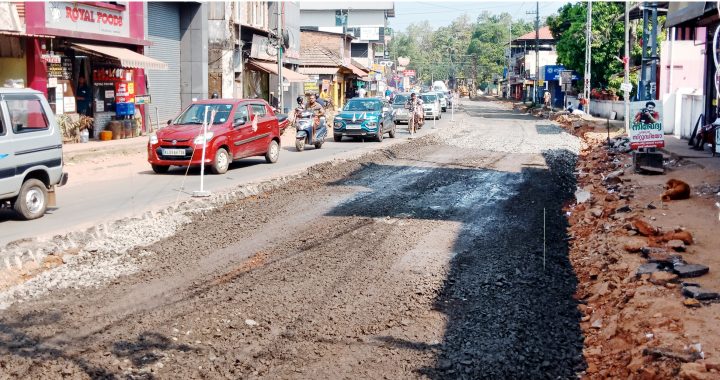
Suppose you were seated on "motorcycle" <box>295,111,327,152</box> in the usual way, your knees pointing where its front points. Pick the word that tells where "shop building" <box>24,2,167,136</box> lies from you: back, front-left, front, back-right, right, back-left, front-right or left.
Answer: front-right

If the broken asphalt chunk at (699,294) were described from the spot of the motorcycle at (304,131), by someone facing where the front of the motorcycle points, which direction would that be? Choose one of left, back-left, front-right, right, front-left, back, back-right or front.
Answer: front-left

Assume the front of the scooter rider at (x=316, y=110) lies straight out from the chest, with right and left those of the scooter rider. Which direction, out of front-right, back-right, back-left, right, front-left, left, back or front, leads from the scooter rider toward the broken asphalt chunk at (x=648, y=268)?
front-left

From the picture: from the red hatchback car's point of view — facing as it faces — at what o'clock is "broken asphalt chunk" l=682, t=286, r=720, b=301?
The broken asphalt chunk is roughly at 10 o'clock from the red hatchback car.

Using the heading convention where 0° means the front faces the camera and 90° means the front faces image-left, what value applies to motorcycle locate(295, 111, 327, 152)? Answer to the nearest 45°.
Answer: approximately 45°

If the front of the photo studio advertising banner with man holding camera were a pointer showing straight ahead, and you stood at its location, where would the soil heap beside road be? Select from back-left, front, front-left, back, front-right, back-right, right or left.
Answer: front

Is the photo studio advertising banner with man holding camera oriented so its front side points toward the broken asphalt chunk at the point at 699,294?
yes

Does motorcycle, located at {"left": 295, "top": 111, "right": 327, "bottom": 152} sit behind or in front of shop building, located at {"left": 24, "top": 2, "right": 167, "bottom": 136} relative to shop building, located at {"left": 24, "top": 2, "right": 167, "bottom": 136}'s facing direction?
in front

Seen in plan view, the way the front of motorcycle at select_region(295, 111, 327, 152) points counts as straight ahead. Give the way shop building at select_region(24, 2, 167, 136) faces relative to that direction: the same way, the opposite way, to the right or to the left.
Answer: to the left

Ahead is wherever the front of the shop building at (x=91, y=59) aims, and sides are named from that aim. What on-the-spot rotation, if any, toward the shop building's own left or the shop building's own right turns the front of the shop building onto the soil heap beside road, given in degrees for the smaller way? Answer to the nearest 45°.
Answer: approximately 45° to the shop building's own right

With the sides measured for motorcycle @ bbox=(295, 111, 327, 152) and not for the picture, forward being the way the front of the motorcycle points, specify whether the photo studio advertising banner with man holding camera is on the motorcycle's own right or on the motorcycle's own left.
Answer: on the motorcycle's own left

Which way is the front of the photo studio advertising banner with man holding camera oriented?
toward the camera

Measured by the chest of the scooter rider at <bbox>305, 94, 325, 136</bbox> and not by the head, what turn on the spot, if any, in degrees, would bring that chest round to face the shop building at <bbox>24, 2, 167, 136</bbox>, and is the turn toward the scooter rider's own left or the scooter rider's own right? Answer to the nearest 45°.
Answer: approximately 45° to the scooter rider's own right

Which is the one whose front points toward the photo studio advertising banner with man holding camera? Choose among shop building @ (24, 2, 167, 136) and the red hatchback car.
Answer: the shop building

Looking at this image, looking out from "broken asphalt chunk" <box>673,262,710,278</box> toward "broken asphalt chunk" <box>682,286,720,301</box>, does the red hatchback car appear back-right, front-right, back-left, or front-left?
back-right

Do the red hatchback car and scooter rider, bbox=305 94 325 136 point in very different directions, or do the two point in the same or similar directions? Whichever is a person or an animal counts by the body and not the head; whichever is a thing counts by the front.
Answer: same or similar directions
